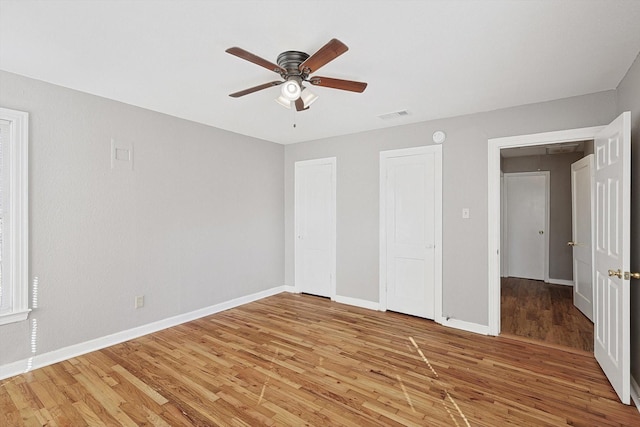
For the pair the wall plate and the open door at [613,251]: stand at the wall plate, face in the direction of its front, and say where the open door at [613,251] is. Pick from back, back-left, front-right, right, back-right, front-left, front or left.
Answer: front-left

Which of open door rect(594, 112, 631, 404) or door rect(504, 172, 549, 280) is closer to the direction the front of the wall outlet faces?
the open door

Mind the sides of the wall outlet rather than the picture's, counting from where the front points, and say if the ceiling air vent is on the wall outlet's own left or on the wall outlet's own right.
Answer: on the wall outlet's own left

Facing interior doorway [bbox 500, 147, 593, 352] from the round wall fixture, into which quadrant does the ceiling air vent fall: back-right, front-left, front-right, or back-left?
back-right

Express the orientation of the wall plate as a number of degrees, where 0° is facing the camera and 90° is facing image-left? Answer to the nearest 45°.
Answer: approximately 0°

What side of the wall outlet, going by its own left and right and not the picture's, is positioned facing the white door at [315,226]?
left
